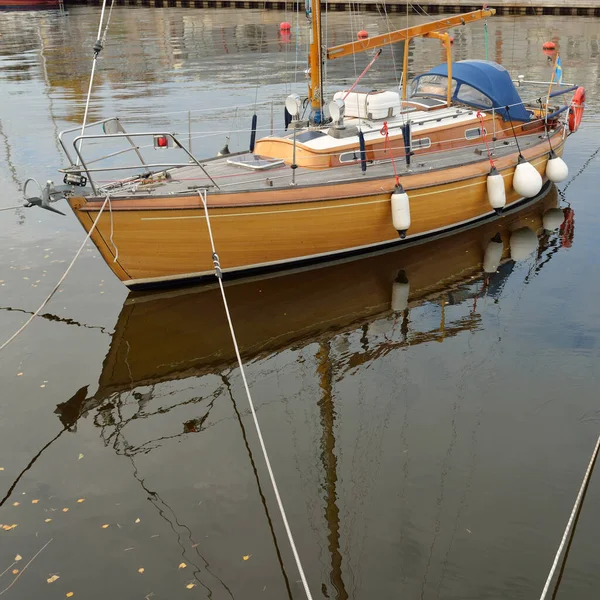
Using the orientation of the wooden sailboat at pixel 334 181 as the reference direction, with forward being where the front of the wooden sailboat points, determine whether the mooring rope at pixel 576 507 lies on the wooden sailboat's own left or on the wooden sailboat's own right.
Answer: on the wooden sailboat's own left

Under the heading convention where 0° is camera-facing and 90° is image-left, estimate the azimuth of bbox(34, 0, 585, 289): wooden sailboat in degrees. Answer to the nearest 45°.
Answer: approximately 45°
